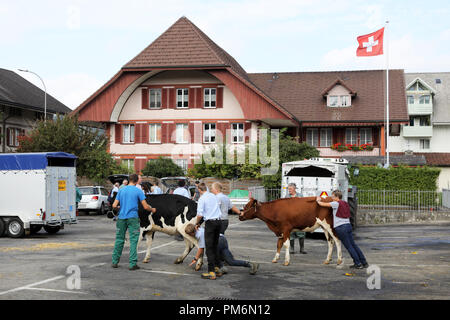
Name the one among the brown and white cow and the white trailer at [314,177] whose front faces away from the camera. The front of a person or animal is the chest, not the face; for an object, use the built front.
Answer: the white trailer

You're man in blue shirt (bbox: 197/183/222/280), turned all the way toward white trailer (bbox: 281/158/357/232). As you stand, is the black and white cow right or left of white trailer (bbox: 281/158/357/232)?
left

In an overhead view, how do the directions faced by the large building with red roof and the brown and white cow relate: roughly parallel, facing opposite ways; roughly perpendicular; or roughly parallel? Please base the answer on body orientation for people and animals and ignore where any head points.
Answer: roughly perpendicular

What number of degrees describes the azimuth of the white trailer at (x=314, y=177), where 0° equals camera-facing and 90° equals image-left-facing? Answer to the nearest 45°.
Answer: approximately 180°

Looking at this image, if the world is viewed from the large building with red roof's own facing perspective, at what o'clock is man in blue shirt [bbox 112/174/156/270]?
The man in blue shirt is roughly at 12 o'clock from the large building with red roof.

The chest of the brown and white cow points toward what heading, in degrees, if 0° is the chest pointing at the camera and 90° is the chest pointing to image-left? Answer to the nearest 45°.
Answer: approximately 90°

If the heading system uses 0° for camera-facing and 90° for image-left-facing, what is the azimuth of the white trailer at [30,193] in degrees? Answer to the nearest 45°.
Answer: approximately 135°
